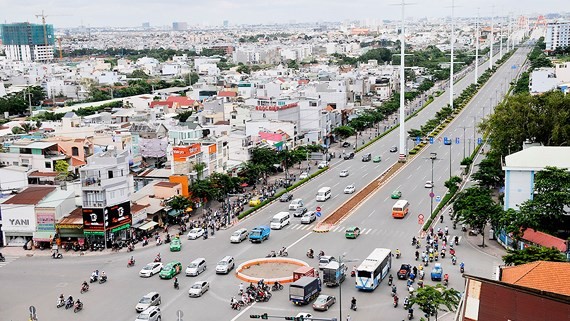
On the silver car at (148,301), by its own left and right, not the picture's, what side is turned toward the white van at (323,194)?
back

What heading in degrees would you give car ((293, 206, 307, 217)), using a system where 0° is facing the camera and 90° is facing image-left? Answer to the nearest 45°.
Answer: approximately 45°

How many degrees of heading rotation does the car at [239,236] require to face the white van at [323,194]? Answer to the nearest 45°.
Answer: approximately 180°

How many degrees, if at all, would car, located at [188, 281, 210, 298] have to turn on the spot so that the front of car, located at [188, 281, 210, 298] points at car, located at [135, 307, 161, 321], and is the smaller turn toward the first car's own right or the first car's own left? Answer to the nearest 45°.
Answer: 0° — it already faces it

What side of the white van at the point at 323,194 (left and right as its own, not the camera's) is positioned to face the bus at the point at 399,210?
left

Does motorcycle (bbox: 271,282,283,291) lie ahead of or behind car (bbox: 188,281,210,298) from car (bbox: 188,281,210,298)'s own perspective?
behind

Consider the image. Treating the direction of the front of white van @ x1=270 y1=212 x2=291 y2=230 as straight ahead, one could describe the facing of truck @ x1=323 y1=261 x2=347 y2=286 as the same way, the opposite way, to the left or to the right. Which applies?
the opposite way

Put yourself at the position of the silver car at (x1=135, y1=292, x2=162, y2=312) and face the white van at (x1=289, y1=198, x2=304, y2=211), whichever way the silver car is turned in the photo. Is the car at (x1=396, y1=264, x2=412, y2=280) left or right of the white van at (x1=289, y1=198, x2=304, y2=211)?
right

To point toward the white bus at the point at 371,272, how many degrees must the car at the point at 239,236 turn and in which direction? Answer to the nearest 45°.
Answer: approximately 90° to its left

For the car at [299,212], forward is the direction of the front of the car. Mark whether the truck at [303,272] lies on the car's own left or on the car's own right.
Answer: on the car's own left

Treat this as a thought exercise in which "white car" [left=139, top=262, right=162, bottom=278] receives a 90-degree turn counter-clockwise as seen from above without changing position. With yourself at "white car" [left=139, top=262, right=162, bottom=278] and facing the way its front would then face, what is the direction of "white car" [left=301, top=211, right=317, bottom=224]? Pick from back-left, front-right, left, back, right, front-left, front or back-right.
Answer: left

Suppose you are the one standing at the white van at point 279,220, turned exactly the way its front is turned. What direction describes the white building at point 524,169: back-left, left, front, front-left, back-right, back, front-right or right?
back-left

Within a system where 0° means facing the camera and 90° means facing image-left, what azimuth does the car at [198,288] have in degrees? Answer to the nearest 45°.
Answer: approximately 45°
